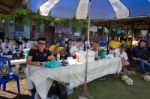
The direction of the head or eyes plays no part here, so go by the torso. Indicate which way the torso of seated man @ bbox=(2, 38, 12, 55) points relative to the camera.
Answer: toward the camera

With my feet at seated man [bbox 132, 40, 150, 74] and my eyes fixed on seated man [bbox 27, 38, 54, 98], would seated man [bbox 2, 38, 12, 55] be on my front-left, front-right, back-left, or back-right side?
front-right

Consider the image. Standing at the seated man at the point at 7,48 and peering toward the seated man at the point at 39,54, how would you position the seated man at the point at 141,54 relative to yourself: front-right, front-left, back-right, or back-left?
front-left

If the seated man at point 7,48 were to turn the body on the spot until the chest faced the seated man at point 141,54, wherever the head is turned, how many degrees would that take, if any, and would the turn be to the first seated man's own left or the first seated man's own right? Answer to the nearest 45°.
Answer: approximately 45° to the first seated man's own left

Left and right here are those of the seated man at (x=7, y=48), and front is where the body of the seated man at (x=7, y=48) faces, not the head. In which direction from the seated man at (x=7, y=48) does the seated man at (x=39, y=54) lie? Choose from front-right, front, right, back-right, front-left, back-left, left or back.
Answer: front
